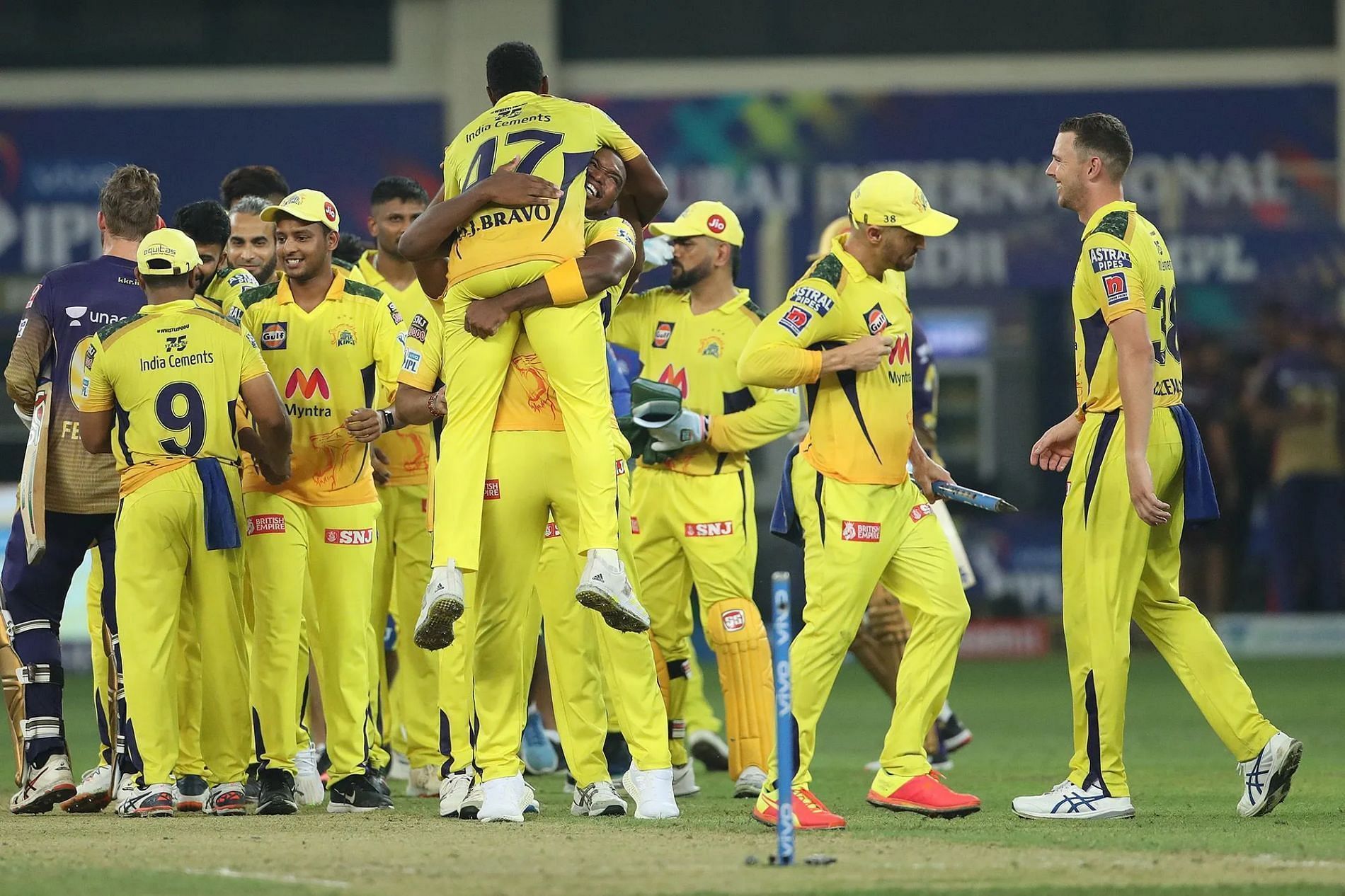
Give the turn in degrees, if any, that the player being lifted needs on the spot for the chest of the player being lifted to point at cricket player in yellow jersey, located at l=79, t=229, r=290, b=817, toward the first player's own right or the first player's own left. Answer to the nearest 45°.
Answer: approximately 90° to the first player's own left

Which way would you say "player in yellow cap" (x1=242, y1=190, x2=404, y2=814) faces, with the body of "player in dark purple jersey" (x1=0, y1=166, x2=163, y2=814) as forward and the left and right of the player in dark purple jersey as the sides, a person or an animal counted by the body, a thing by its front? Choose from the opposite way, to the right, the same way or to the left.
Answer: the opposite way

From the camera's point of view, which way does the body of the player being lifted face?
away from the camera

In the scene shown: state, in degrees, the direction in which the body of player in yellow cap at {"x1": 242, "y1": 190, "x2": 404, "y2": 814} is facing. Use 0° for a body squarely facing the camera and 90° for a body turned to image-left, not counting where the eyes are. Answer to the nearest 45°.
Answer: approximately 0°

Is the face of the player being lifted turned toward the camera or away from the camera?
away from the camera

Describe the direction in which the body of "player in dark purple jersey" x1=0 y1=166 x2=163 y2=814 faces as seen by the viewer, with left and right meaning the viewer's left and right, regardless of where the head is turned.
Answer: facing away from the viewer

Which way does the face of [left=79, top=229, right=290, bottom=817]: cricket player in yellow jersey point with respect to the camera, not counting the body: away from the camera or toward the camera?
away from the camera

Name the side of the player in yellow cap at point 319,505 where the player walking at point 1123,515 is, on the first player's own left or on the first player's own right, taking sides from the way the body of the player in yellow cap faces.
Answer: on the first player's own left

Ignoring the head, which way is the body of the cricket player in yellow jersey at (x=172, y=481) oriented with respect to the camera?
away from the camera

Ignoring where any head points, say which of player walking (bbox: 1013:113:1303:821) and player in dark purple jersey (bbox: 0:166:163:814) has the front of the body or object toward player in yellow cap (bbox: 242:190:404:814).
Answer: the player walking

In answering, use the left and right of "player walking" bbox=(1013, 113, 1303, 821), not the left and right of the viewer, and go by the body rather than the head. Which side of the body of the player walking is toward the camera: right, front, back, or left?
left

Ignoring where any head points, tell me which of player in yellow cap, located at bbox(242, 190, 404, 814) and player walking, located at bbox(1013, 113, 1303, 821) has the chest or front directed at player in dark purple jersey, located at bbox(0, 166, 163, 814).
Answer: the player walking
